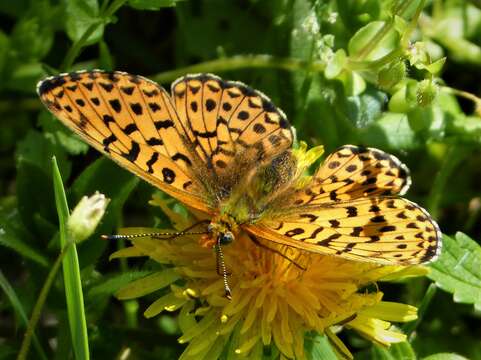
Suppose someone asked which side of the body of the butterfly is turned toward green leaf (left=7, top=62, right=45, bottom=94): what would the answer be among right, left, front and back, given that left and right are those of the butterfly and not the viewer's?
right

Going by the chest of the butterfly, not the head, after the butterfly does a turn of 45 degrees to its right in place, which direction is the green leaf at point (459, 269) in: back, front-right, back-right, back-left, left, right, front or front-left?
back

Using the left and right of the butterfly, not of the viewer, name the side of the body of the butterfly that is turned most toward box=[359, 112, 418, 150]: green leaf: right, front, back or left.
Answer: back

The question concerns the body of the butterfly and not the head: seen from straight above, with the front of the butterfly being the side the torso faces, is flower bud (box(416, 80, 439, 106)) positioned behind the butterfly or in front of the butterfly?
behind

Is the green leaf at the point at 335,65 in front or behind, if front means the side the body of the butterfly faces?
behind

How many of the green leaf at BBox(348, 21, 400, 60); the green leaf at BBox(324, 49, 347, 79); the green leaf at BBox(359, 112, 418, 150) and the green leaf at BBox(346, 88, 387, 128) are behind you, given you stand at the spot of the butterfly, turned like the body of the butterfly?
4

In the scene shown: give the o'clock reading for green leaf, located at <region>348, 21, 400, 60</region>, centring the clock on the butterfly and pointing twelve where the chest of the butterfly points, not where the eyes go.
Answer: The green leaf is roughly at 6 o'clock from the butterfly.

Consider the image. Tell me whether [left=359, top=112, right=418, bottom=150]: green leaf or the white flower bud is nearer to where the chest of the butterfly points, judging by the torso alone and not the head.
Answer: the white flower bud

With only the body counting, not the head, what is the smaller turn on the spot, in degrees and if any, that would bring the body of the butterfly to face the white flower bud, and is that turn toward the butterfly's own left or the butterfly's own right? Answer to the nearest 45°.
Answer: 0° — it already faces it

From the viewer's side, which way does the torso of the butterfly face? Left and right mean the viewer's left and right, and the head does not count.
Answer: facing the viewer and to the left of the viewer

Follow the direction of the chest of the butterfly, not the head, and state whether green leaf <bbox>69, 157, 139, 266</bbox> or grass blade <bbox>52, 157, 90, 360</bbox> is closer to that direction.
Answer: the grass blade
